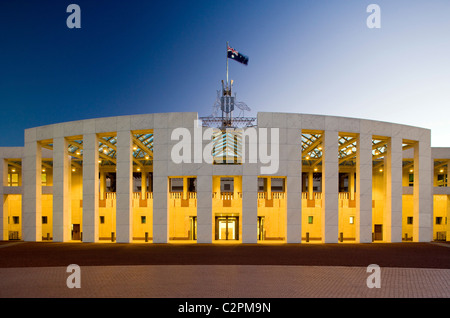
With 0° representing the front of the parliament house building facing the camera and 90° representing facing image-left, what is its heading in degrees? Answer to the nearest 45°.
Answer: approximately 0°
